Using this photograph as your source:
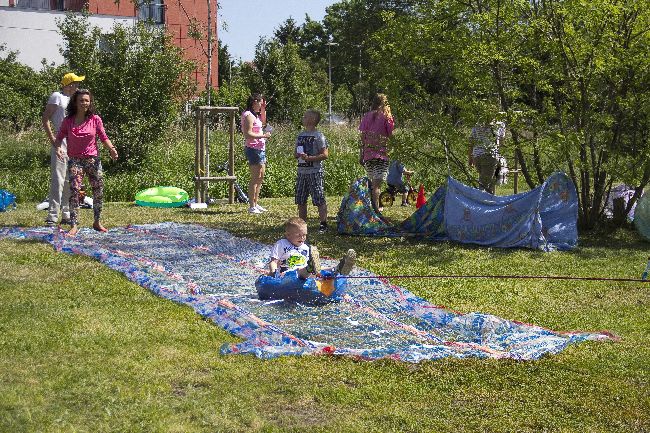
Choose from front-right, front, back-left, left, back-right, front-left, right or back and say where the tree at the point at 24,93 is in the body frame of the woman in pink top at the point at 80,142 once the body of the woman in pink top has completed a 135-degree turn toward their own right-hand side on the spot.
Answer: front-right

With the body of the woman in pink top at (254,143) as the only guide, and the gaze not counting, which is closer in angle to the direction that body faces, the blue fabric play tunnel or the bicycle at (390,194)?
the blue fabric play tunnel

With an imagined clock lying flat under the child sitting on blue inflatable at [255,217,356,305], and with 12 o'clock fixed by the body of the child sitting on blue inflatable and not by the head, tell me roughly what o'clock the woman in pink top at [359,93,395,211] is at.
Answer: The woman in pink top is roughly at 8 o'clock from the child sitting on blue inflatable.

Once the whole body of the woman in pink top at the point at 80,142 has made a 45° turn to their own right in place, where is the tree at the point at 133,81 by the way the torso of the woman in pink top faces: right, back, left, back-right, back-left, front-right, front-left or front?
back-right

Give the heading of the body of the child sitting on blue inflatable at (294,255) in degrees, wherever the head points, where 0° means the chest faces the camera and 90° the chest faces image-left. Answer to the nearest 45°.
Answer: approximately 315°

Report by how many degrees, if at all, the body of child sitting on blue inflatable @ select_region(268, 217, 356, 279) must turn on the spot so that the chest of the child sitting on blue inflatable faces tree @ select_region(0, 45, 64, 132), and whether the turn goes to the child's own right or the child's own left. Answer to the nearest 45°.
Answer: approximately 180°

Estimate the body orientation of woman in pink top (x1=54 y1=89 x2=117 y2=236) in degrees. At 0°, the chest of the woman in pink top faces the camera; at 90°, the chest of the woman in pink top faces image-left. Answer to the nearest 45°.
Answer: approximately 0°

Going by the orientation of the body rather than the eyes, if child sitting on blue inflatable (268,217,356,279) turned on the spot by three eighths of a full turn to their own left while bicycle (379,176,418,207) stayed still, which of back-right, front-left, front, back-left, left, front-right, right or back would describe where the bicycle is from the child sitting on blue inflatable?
front

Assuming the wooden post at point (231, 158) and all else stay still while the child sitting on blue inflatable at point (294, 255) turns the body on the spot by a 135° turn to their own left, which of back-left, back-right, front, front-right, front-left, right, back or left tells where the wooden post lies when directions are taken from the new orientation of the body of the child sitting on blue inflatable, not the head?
front
